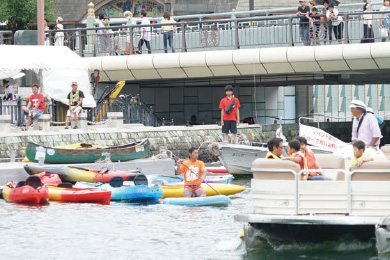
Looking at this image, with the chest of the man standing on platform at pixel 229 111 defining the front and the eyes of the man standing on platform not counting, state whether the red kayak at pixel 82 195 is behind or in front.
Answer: in front

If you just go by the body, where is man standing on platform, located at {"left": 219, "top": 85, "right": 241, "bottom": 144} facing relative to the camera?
toward the camera

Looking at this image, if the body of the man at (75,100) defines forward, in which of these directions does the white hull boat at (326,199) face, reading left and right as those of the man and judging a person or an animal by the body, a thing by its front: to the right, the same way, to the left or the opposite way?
the same way

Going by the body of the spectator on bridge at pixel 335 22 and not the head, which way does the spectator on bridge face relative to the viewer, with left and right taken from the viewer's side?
facing the viewer and to the left of the viewer

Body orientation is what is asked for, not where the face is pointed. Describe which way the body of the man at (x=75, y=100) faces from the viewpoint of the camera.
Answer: toward the camera

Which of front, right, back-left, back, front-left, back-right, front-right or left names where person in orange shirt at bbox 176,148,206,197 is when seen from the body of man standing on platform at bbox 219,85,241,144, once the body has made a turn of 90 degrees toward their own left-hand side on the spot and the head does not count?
right
